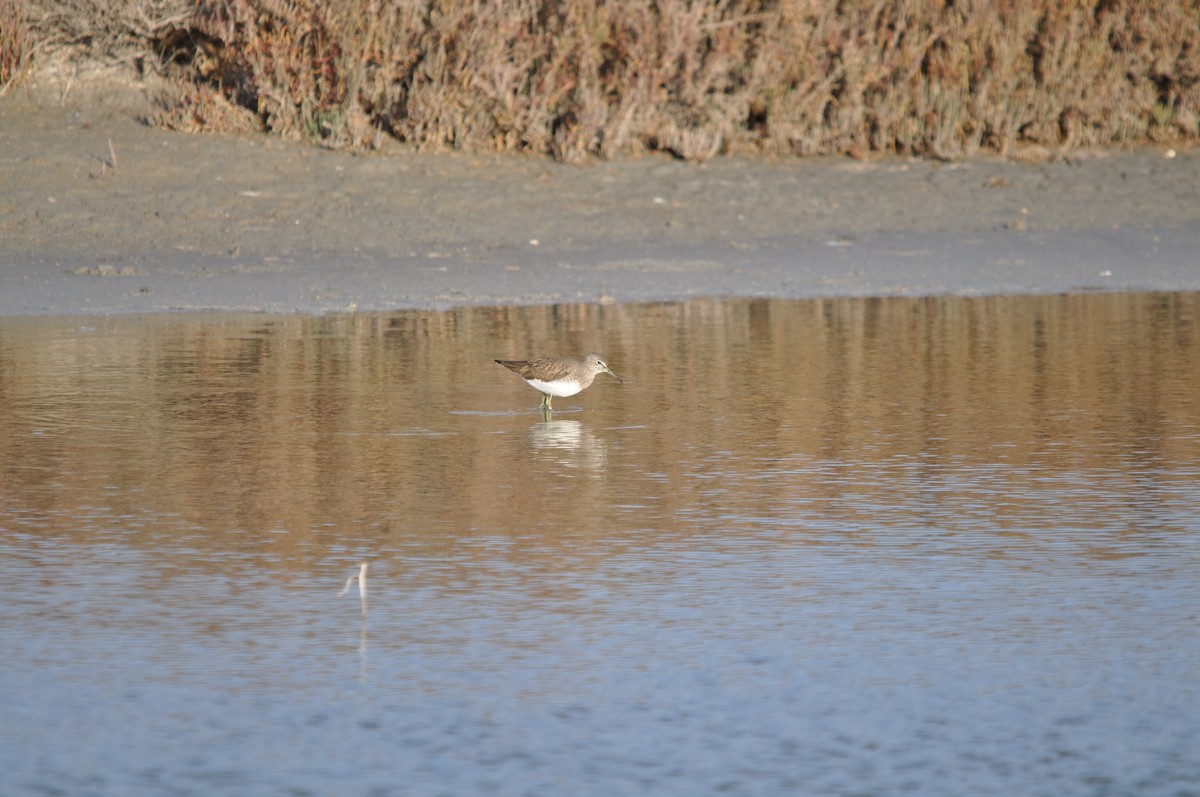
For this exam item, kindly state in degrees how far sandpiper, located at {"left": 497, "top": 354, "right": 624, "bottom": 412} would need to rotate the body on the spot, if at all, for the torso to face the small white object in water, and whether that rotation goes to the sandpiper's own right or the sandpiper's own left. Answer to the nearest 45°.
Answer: approximately 90° to the sandpiper's own right

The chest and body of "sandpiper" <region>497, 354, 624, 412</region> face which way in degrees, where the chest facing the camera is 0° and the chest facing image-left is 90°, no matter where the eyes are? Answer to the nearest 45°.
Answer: approximately 270°
